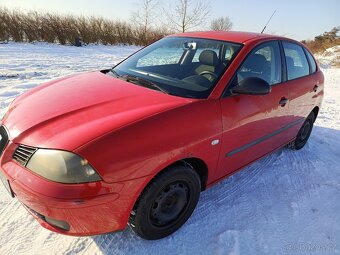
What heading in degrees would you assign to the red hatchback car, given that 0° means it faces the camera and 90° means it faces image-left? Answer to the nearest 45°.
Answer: approximately 45°
